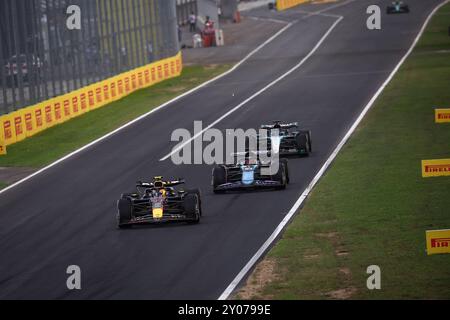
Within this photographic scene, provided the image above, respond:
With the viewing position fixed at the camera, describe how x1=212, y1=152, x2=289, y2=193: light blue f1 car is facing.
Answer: facing the viewer

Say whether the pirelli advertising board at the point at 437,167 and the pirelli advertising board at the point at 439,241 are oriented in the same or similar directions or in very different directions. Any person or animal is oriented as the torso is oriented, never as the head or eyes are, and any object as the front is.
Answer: same or similar directions

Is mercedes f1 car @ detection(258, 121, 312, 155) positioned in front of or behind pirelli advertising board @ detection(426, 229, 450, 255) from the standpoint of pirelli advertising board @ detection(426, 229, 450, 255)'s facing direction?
behind

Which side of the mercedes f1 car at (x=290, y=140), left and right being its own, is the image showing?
front

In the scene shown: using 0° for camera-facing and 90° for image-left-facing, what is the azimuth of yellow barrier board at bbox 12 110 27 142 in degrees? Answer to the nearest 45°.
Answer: approximately 315°

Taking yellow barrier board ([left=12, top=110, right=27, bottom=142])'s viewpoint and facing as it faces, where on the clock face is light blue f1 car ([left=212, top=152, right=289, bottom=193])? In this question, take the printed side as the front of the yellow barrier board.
The light blue f1 car is roughly at 1 o'clock from the yellow barrier board.

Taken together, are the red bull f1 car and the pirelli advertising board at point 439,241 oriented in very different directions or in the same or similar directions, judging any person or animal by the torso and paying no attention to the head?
same or similar directions

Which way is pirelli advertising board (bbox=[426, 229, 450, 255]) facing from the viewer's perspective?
toward the camera

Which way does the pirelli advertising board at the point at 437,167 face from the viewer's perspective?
toward the camera
